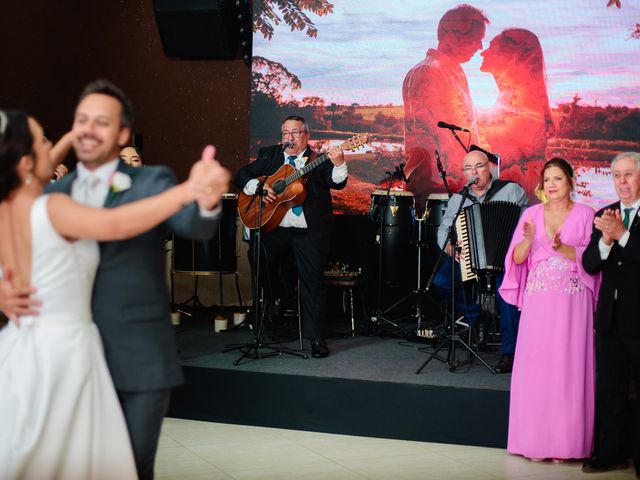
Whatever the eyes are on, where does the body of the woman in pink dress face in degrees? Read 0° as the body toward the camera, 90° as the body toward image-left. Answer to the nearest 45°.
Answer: approximately 0°

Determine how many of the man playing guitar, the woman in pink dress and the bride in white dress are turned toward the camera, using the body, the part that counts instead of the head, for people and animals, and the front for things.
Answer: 2

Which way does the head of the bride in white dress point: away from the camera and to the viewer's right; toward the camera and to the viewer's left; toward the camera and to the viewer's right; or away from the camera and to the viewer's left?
away from the camera and to the viewer's right

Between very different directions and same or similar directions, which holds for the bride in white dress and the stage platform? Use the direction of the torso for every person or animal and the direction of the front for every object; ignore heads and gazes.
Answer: very different directions

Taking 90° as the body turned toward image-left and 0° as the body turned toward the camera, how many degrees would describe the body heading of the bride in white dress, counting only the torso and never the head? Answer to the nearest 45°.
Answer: approximately 225°

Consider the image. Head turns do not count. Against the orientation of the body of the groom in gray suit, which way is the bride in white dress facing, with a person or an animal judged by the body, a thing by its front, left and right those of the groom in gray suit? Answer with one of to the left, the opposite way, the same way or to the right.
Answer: the opposite way
